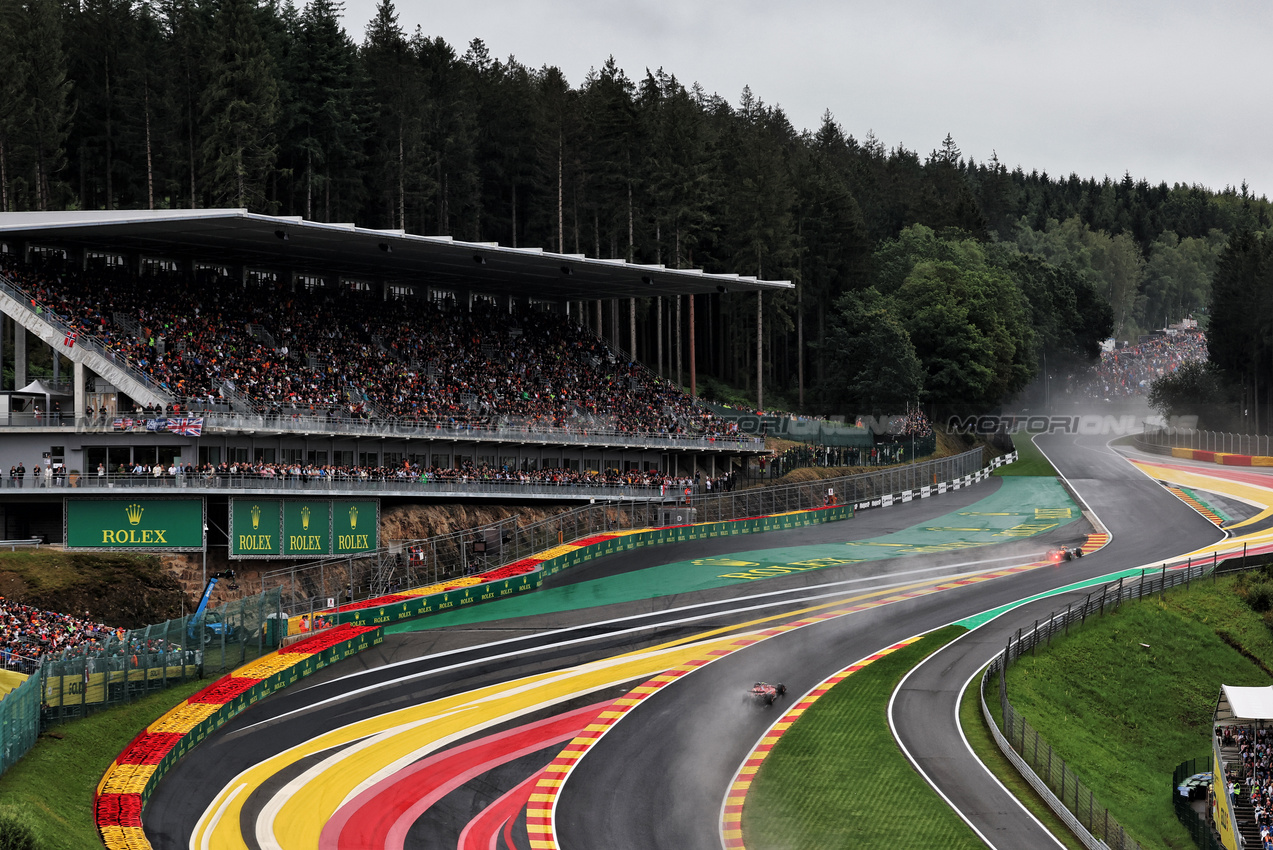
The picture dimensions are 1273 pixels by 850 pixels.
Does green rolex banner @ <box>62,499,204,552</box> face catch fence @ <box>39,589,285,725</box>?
yes

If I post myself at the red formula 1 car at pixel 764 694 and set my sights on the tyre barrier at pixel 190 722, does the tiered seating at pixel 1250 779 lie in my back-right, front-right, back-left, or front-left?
back-left

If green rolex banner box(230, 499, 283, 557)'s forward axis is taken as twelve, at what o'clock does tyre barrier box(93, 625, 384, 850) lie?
The tyre barrier is roughly at 12 o'clock from the green rolex banner.

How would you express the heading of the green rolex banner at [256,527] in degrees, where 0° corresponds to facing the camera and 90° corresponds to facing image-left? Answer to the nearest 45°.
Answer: approximately 0°

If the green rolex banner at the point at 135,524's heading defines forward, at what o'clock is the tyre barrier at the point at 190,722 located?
The tyre barrier is roughly at 12 o'clock from the green rolex banner.
